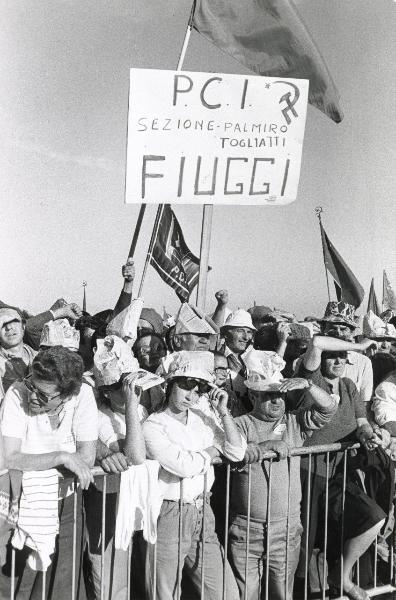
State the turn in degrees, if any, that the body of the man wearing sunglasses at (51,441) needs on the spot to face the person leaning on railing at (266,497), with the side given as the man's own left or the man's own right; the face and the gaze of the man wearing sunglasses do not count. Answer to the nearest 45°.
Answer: approximately 90° to the man's own left

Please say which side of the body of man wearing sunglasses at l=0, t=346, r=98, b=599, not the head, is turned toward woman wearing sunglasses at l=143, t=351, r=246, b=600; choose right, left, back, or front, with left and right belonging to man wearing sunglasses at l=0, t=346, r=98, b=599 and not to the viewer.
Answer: left

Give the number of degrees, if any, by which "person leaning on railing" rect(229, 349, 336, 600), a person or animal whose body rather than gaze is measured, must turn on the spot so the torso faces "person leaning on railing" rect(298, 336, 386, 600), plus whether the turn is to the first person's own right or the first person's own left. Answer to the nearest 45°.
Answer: approximately 135° to the first person's own left

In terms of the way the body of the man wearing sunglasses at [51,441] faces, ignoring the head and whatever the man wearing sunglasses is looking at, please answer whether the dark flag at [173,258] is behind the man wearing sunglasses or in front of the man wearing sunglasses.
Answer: behind

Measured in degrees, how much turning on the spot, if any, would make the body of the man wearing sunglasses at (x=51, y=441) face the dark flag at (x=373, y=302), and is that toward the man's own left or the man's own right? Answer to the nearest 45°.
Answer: approximately 135° to the man's own left

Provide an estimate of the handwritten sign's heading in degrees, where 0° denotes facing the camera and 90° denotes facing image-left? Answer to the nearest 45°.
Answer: approximately 0°
